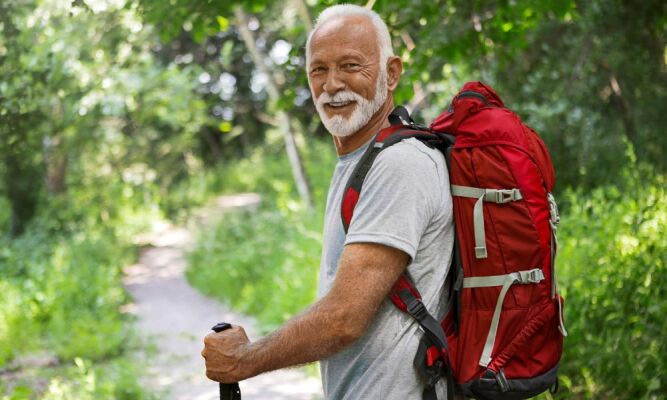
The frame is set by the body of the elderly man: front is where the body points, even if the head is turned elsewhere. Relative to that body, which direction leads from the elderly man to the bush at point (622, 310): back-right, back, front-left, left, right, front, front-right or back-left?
back-right

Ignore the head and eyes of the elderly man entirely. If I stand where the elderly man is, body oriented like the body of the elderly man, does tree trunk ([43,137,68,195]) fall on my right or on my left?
on my right

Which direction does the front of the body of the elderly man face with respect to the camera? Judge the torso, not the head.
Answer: to the viewer's left

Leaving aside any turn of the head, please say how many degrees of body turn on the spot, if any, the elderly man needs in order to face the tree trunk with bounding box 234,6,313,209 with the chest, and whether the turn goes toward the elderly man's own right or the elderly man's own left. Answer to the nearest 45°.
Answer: approximately 90° to the elderly man's own right

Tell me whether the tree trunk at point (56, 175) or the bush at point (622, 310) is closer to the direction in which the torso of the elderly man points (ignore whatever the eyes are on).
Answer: the tree trunk

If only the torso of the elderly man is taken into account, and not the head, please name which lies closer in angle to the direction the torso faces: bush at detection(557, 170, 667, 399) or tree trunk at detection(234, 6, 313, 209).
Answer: the tree trunk
